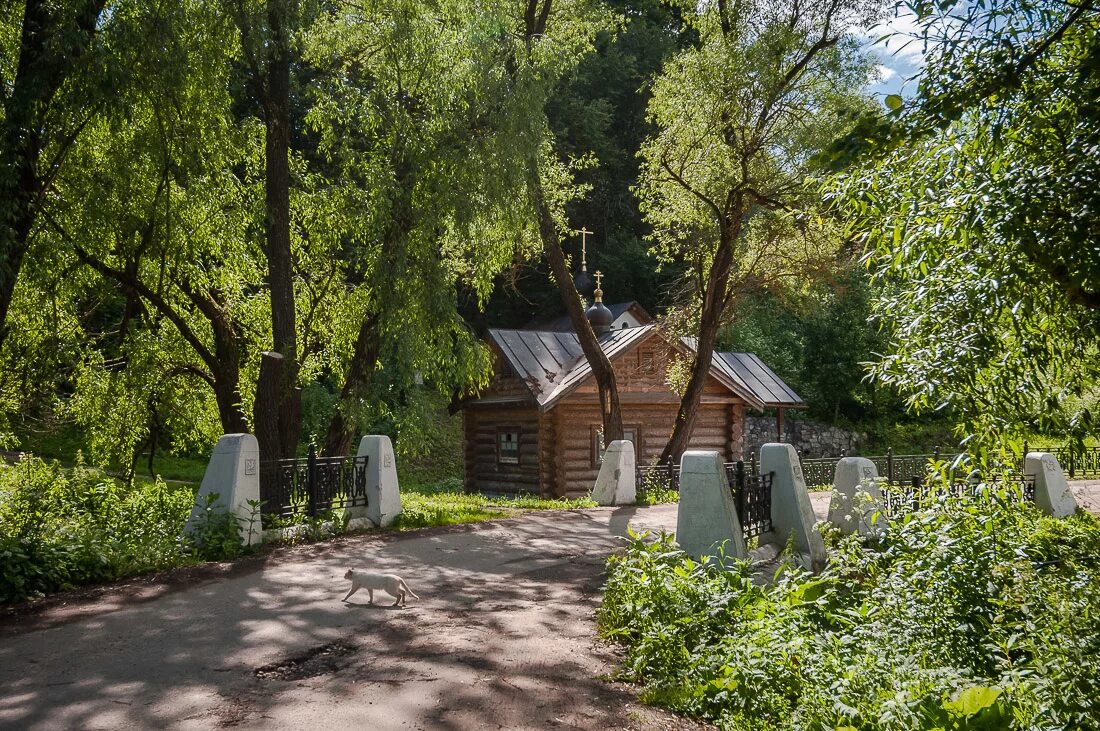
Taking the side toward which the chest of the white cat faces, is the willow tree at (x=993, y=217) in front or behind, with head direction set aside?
behind

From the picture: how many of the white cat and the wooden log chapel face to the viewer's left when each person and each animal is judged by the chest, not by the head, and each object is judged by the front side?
1

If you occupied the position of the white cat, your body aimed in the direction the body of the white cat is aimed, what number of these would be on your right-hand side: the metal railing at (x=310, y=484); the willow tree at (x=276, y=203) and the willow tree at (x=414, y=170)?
3

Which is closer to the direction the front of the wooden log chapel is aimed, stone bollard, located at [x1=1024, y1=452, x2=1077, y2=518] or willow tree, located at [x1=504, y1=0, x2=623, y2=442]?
the stone bollard

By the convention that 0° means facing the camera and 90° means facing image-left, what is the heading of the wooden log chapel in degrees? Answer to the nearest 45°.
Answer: approximately 315°

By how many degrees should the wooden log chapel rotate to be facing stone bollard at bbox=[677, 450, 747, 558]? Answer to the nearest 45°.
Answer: approximately 45° to its right

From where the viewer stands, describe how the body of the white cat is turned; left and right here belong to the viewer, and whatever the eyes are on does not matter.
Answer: facing to the left of the viewer

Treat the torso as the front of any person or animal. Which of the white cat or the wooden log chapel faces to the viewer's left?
the white cat
